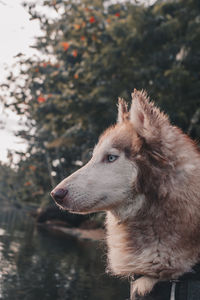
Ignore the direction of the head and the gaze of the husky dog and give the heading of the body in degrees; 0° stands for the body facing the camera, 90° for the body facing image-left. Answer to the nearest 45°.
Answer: approximately 90°
